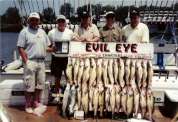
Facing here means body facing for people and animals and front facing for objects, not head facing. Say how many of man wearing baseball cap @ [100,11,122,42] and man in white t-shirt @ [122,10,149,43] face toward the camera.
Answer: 2

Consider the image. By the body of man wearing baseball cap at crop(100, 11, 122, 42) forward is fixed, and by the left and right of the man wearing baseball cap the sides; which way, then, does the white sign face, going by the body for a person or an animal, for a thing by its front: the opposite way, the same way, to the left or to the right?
the same way

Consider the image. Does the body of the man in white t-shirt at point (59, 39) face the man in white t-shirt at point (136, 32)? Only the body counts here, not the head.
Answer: no

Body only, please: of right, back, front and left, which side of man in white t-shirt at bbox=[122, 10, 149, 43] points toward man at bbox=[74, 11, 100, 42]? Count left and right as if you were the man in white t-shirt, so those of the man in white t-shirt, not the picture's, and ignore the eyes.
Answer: right

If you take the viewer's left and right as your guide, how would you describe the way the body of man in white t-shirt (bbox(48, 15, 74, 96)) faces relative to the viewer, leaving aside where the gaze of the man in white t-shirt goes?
facing the viewer

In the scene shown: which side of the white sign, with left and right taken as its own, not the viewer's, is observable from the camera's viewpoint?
front

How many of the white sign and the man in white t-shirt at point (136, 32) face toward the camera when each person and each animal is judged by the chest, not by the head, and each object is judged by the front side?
2

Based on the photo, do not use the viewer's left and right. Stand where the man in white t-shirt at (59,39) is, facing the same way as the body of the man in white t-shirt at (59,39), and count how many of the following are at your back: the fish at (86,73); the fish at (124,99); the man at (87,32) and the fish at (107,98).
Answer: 0

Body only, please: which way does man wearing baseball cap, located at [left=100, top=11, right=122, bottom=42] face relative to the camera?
toward the camera
